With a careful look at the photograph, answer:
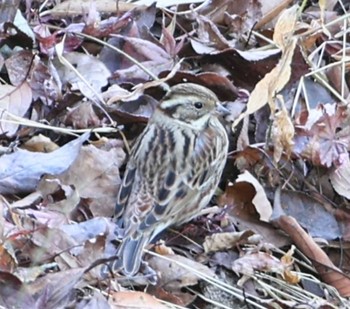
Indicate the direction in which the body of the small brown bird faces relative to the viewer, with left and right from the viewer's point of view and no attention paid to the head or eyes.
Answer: facing away from the viewer and to the right of the viewer

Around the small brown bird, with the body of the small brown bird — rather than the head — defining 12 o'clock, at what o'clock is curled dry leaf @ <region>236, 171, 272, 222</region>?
The curled dry leaf is roughly at 2 o'clock from the small brown bird.

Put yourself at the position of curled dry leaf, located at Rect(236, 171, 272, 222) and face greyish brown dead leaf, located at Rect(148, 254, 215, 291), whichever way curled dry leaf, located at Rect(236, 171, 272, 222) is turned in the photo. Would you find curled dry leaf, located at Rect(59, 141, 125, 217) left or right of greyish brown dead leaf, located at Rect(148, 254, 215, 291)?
right

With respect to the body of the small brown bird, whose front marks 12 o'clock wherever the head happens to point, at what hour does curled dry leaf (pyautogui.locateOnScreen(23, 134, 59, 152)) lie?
The curled dry leaf is roughly at 8 o'clock from the small brown bird.

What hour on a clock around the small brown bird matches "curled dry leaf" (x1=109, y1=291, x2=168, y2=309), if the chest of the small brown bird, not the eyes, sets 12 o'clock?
The curled dry leaf is roughly at 5 o'clock from the small brown bird.

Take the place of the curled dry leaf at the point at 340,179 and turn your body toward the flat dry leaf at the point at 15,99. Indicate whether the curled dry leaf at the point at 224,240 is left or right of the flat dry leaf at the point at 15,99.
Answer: left

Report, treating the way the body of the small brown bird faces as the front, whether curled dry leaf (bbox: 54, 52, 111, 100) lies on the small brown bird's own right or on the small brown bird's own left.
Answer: on the small brown bird's own left

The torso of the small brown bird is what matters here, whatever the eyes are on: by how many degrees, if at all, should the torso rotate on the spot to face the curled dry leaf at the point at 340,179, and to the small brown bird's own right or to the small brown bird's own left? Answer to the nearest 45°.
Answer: approximately 45° to the small brown bird's own right
